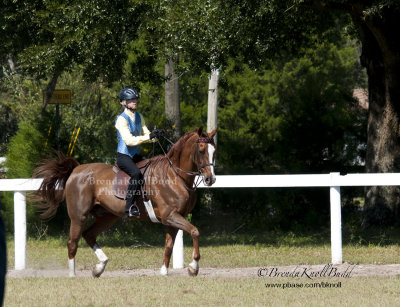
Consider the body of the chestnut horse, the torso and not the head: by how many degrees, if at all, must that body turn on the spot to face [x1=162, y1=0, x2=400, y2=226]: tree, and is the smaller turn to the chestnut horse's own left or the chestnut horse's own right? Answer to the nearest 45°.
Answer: approximately 45° to the chestnut horse's own left

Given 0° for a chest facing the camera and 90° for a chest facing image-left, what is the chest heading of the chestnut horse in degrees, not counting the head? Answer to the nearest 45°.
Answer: approximately 270°
